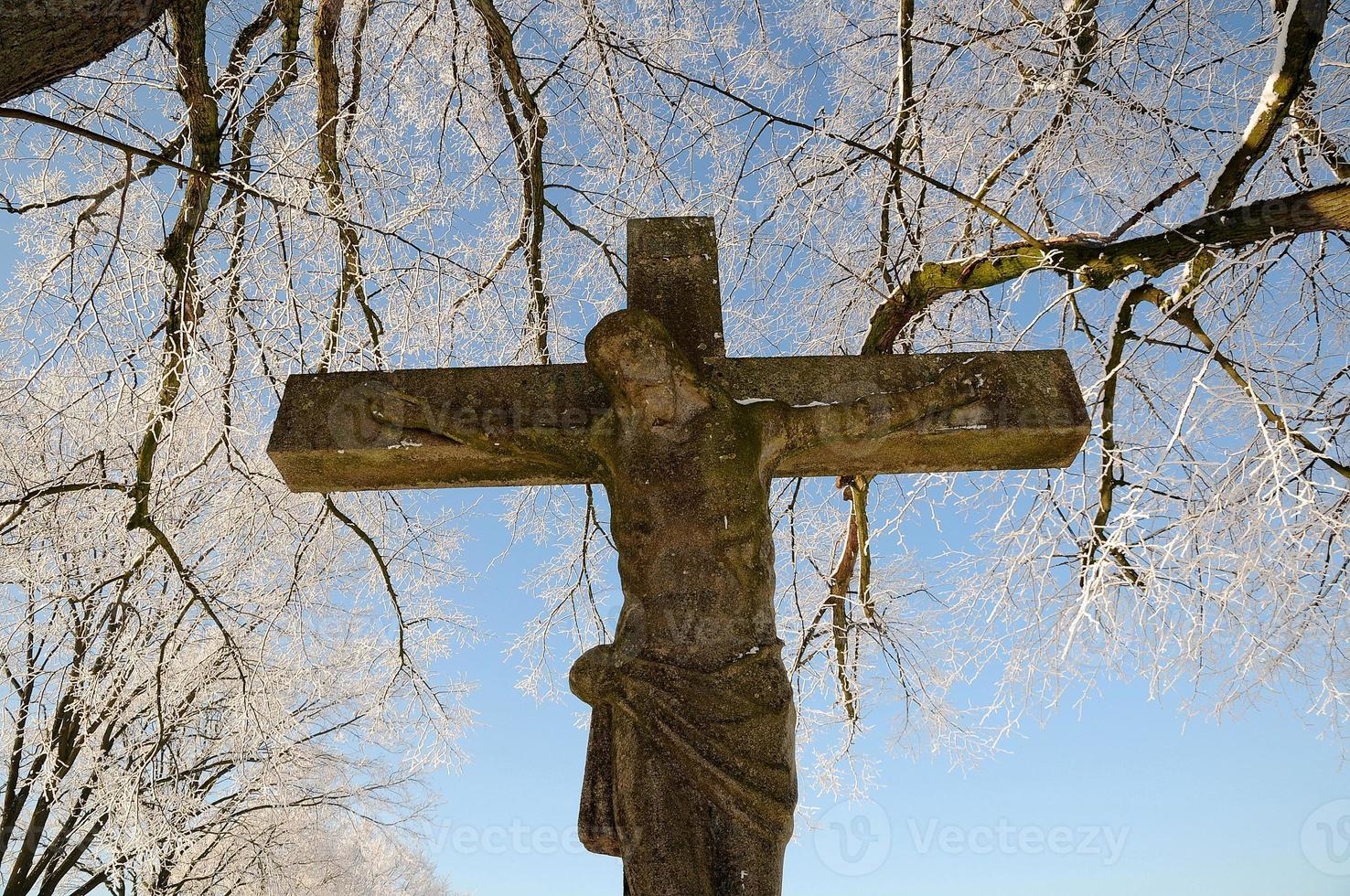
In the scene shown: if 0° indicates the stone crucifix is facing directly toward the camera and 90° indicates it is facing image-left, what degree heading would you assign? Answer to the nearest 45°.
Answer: approximately 0°
